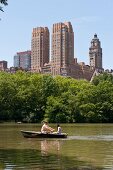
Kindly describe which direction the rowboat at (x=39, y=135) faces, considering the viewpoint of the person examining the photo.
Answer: facing to the left of the viewer
